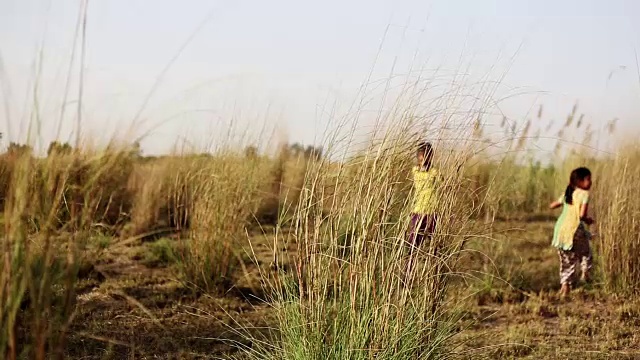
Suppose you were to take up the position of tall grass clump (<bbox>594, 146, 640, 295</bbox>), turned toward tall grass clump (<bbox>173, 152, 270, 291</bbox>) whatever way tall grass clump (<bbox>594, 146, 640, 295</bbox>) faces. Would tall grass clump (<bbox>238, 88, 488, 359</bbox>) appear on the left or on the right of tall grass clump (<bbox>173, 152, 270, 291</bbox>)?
left

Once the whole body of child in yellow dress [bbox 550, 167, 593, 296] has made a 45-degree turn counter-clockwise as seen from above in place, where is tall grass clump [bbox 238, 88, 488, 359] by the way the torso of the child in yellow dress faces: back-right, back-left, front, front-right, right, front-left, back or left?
back

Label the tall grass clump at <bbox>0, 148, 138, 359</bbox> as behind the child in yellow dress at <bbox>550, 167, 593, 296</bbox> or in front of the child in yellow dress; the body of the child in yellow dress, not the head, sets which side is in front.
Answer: behind
